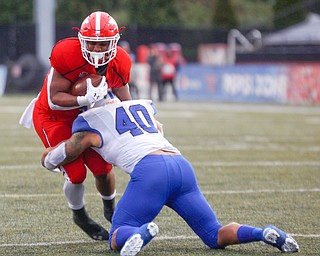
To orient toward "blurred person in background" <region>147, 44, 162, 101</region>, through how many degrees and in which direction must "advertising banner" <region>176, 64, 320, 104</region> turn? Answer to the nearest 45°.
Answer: approximately 90° to its right

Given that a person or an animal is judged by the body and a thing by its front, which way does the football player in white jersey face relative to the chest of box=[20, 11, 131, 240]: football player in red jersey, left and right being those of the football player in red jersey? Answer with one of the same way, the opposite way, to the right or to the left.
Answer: the opposite way

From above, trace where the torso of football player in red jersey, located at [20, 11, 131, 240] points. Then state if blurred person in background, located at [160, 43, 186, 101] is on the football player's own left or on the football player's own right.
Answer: on the football player's own left

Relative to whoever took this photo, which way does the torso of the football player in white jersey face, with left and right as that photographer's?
facing away from the viewer and to the left of the viewer

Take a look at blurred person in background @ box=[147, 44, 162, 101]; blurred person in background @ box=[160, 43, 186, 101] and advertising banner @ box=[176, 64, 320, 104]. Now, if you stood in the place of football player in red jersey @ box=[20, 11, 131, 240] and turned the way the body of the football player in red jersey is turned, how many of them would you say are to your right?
0

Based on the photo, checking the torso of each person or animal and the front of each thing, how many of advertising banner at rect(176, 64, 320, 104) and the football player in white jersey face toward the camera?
1

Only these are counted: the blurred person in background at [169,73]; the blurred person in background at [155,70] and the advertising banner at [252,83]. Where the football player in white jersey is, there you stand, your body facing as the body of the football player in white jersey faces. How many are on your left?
0

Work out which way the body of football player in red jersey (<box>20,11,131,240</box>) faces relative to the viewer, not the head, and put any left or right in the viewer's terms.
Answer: facing the viewer and to the right of the viewer

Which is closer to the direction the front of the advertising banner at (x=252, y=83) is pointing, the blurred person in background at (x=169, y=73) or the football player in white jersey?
the football player in white jersey

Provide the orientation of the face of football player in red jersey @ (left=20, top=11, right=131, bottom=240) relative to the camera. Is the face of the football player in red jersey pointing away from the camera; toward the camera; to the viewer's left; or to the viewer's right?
toward the camera

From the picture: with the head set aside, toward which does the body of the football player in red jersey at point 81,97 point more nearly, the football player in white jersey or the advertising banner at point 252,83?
the football player in white jersey

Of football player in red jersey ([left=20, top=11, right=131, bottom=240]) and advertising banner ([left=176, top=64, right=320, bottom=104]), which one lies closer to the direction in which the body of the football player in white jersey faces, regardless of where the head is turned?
the football player in red jersey

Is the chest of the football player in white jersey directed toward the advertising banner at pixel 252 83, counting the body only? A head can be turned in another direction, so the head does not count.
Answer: no

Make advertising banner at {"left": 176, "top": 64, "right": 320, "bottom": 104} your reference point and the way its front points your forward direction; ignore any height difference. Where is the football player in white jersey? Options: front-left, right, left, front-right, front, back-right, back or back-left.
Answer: front

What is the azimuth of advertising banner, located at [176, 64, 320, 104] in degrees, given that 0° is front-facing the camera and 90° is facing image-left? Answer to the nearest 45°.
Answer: approximately 0°

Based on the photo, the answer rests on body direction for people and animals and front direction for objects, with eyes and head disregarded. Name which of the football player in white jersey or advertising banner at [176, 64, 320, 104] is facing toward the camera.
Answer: the advertising banner

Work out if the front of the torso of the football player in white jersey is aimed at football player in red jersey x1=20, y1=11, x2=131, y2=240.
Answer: yes
